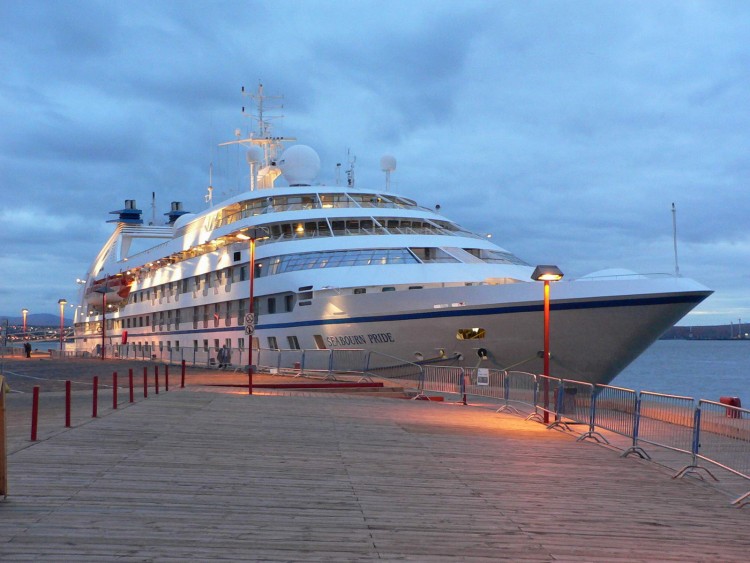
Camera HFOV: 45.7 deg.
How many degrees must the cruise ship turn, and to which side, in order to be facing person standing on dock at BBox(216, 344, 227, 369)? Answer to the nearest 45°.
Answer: approximately 180°

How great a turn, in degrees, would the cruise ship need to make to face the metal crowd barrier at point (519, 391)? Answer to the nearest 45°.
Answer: approximately 45° to its right

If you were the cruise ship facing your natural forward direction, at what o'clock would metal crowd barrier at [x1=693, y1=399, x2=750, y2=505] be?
The metal crowd barrier is roughly at 1 o'clock from the cruise ship.

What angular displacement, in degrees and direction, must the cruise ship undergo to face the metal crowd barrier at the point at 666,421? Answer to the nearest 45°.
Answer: approximately 45° to its right

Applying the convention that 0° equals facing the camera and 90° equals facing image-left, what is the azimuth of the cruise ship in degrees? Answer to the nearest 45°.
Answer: approximately 315°

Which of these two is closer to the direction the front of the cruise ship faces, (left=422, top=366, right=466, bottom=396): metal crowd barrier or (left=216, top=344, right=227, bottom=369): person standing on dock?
the metal crowd barrier

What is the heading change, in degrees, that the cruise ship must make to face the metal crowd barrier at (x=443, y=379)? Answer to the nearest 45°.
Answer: approximately 45° to its right
